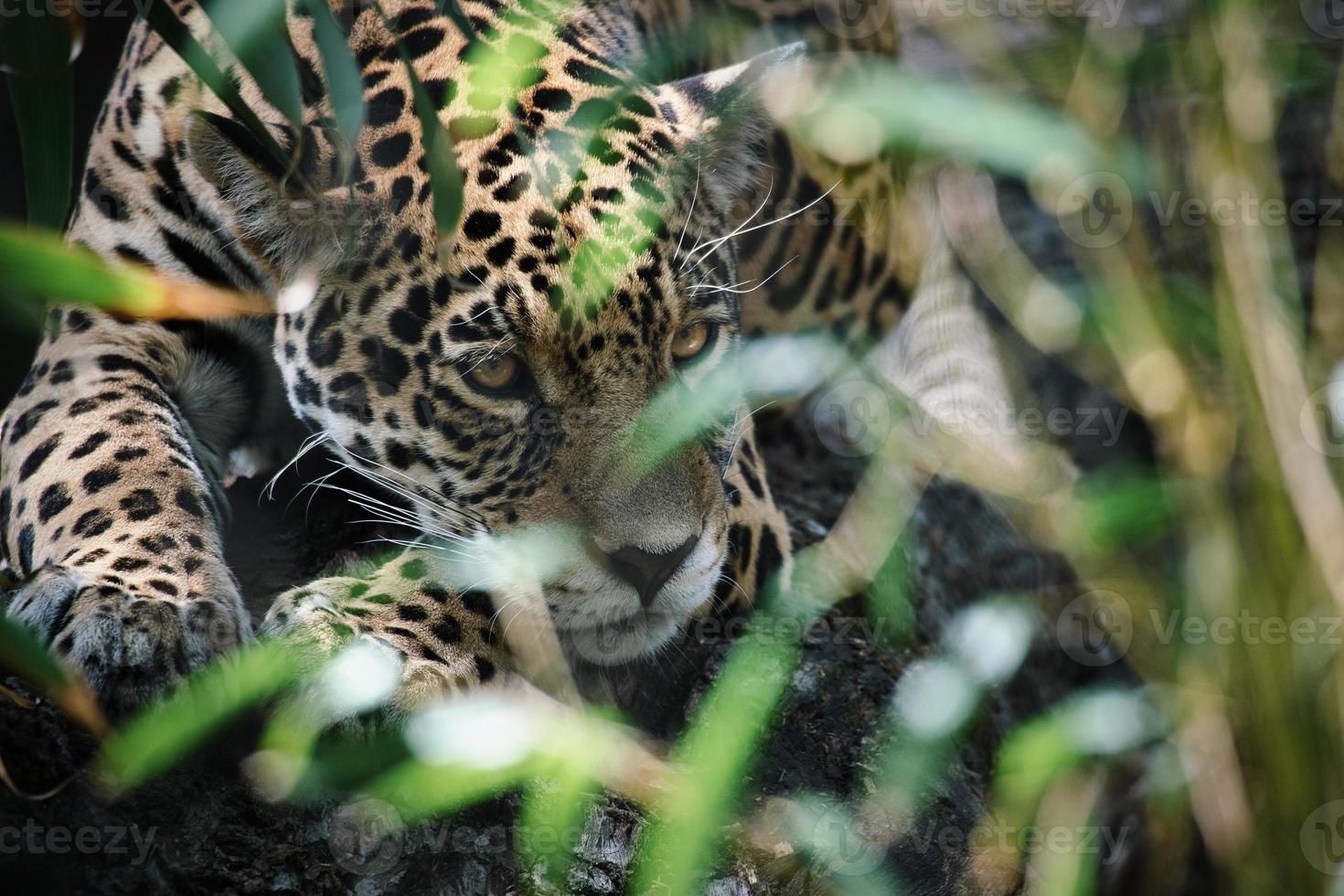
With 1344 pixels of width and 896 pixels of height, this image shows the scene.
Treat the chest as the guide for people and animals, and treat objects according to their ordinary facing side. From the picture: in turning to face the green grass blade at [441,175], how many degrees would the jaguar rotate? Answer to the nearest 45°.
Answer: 0° — it already faces it

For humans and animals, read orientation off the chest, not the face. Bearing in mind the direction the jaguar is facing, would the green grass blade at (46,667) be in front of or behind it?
in front

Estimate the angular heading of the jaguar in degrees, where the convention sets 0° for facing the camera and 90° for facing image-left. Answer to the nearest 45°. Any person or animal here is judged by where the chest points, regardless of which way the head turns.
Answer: approximately 0°
